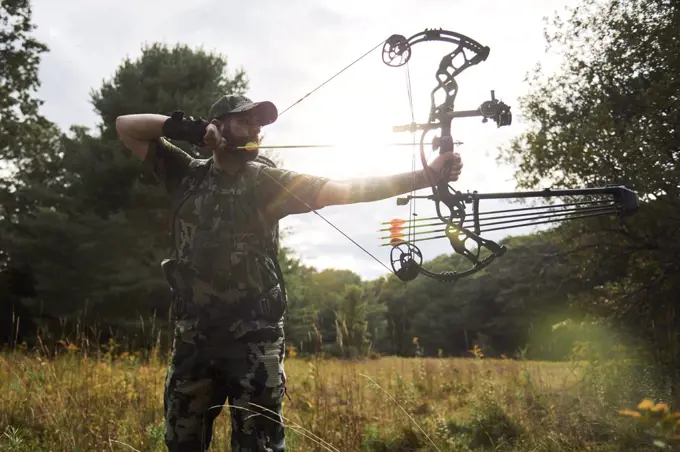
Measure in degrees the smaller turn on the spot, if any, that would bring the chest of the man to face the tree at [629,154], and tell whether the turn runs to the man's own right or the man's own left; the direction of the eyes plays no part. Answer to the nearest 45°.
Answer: approximately 135° to the man's own left

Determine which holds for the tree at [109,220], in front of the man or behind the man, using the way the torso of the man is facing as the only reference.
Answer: behind

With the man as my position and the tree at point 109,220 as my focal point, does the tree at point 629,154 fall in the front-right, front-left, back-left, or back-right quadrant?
front-right

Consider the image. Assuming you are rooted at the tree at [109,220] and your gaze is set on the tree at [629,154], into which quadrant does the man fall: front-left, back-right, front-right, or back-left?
front-right

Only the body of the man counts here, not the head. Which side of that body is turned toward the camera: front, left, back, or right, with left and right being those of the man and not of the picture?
front

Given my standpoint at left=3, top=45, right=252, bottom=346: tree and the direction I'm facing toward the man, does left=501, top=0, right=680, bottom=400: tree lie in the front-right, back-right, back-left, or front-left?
front-left
